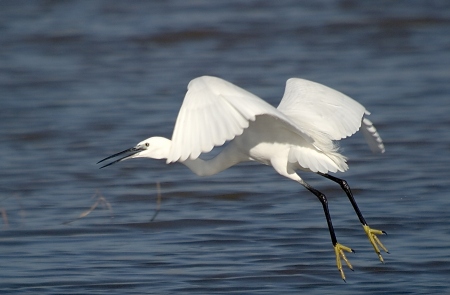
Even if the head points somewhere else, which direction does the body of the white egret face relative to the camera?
to the viewer's left
